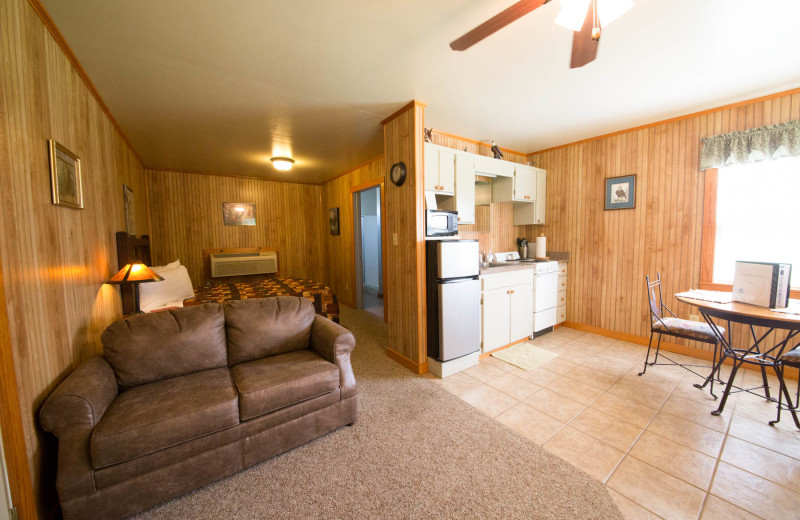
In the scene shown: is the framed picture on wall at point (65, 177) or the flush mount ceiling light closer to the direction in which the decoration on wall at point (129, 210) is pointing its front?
the flush mount ceiling light

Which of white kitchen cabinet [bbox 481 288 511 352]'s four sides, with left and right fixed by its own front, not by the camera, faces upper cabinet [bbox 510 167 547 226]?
left

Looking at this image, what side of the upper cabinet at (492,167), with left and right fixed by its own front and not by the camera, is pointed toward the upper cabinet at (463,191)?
right

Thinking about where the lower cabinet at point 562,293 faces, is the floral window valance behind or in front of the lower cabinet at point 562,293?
in front

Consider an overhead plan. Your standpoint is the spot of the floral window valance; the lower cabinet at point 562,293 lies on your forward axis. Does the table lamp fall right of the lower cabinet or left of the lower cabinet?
left

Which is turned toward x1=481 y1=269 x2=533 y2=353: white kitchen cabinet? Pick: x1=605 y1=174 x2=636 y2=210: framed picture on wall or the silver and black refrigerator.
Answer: the framed picture on wall

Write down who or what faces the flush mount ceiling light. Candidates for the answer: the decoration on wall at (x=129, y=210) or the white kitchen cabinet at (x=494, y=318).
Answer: the decoration on wall

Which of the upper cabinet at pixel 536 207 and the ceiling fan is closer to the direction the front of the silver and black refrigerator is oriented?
the ceiling fan

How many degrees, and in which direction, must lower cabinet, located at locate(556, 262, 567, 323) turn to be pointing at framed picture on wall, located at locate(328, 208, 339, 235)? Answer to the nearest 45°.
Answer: approximately 135° to its right

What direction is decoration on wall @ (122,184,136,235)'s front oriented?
to the viewer's right

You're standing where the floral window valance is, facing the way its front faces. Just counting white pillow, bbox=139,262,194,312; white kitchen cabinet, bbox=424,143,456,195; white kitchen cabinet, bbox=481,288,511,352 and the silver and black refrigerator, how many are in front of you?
4

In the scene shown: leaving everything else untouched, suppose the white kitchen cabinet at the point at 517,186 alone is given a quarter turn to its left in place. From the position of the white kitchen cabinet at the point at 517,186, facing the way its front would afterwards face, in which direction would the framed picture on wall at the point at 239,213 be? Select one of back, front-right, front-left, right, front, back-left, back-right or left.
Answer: back-left

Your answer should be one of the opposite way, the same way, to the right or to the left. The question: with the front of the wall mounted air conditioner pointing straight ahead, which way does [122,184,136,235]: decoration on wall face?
to the left
